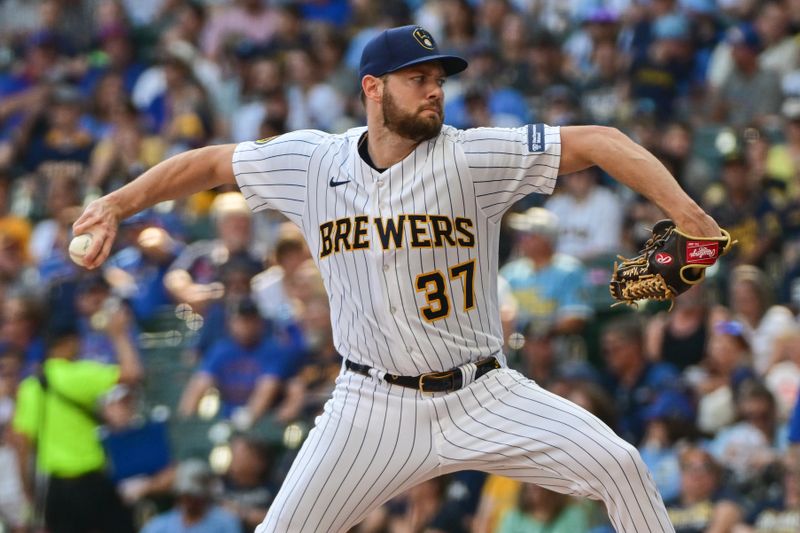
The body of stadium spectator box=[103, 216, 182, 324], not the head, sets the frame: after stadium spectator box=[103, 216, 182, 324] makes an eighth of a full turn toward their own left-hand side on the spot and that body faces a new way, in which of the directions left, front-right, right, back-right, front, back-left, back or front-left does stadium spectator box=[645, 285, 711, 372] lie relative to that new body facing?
front

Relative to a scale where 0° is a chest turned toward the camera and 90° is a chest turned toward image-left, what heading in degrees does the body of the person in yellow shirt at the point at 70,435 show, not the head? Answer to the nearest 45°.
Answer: approximately 225°

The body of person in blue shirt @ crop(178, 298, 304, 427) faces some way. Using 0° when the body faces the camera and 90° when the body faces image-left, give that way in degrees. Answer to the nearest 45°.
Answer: approximately 0°

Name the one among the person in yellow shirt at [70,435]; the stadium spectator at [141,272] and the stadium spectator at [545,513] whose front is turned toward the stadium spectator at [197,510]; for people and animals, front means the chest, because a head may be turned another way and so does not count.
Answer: the stadium spectator at [141,272]

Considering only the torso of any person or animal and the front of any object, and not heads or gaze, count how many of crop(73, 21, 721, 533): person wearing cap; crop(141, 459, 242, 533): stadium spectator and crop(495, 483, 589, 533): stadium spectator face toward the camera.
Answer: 3

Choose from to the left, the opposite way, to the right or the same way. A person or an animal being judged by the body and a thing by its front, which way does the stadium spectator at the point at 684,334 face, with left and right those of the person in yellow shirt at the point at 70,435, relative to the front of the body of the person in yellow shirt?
the opposite way

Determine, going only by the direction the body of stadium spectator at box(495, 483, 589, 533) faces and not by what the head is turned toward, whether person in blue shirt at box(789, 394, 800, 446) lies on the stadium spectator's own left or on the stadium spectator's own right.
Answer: on the stadium spectator's own left

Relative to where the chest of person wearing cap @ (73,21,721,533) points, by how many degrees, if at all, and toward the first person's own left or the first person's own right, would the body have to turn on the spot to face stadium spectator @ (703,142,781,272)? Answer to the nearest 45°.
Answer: approximately 135° to the first person's own left
